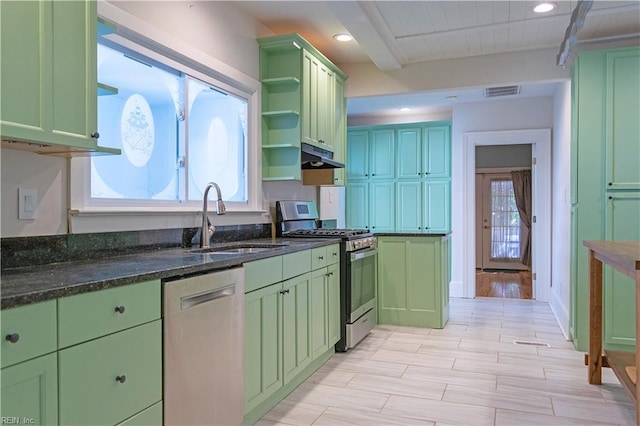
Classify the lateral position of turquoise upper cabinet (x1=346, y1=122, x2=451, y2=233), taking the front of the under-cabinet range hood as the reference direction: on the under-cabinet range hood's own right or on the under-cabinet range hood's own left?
on the under-cabinet range hood's own left

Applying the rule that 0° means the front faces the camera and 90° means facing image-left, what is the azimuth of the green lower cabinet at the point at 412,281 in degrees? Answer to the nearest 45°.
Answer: approximately 0°

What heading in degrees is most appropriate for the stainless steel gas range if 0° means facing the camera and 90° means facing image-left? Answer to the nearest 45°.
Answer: approximately 315°

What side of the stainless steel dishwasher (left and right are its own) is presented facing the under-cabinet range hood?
left

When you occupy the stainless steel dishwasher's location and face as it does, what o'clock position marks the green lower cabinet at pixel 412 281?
The green lower cabinet is roughly at 9 o'clock from the stainless steel dishwasher.

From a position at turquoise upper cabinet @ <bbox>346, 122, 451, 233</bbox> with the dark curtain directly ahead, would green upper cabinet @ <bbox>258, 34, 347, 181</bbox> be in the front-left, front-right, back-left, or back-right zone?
back-right

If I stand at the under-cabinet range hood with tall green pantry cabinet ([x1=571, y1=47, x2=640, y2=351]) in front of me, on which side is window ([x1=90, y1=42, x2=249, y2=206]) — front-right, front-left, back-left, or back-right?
back-right

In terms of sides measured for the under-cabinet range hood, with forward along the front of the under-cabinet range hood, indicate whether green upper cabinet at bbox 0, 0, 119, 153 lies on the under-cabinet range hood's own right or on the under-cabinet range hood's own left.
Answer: on the under-cabinet range hood's own right

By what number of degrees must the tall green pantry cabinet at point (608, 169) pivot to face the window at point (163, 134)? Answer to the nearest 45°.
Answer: approximately 45° to its right

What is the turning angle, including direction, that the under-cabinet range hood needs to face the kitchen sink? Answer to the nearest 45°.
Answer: approximately 45° to its right

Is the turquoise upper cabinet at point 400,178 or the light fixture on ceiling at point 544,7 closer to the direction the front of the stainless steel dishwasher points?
the light fixture on ceiling
